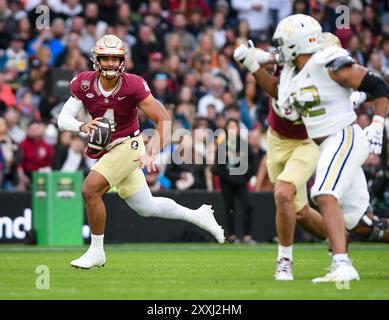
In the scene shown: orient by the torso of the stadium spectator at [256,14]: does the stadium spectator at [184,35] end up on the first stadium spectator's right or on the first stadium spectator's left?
on the first stadium spectator's right

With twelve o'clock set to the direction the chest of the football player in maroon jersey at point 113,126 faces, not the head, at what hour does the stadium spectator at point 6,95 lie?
The stadium spectator is roughly at 4 o'clock from the football player in maroon jersey.

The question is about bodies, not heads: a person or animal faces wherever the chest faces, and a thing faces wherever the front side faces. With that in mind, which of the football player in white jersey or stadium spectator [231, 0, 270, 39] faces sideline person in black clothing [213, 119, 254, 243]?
stadium spectator [231, 0, 270, 39]

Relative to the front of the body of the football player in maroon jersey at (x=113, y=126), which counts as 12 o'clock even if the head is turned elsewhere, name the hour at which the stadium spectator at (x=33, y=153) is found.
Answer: The stadium spectator is roughly at 4 o'clock from the football player in maroon jersey.

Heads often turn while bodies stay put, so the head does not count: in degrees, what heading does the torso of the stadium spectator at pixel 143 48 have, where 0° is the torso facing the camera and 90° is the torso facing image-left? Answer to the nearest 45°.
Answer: approximately 0°

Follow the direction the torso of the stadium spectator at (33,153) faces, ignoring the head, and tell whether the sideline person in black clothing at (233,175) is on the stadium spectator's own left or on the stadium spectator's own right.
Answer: on the stadium spectator's own left
